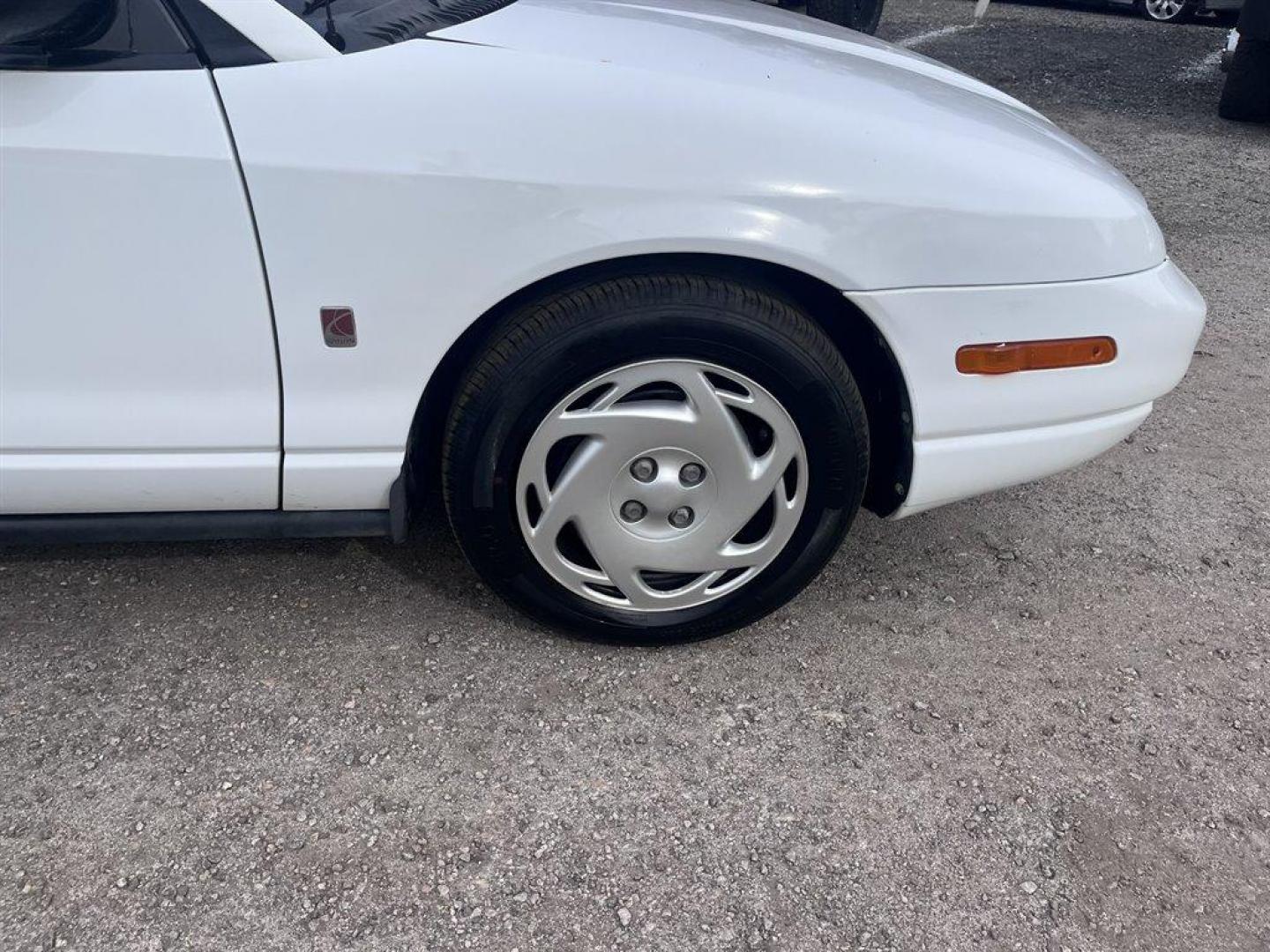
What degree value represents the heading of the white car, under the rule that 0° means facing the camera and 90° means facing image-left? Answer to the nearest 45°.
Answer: approximately 270°

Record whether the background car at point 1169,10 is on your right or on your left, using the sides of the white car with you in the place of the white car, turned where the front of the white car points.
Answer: on your left
